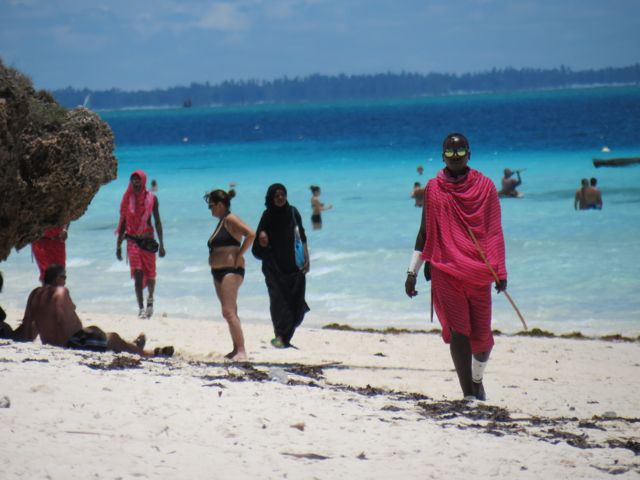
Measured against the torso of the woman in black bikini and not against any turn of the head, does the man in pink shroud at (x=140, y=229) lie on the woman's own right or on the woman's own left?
on the woman's own right

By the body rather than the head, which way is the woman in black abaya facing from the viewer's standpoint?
toward the camera

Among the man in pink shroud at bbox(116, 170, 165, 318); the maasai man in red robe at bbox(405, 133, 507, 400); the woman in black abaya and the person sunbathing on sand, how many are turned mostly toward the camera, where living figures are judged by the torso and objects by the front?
3

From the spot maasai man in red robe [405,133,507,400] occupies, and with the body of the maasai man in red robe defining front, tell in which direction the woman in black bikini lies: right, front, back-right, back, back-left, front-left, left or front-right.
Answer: back-right

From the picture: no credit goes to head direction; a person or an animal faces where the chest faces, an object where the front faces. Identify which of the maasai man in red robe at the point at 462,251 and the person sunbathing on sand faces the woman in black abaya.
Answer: the person sunbathing on sand

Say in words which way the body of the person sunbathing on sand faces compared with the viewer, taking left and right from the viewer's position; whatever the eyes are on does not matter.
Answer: facing away from the viewer and to the right of the viewer

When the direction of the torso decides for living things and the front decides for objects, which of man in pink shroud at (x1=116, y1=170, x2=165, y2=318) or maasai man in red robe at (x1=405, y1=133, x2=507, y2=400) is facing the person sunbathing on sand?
the man in pink shroud

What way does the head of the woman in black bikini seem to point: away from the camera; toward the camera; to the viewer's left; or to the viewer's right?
to the viewer's left

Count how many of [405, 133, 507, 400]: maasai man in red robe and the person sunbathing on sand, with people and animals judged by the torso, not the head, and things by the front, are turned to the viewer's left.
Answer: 0

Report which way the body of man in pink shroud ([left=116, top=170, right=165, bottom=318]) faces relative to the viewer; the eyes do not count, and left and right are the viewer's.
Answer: facing the viewer

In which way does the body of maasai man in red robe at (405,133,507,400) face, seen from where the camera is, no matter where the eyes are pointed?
toward the camera
